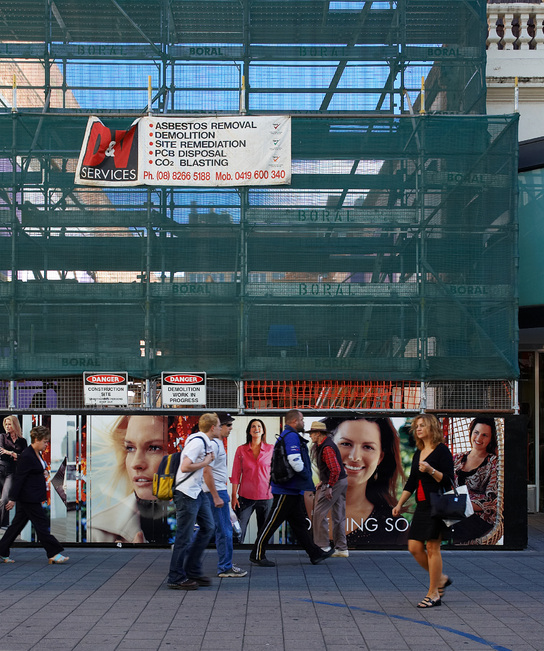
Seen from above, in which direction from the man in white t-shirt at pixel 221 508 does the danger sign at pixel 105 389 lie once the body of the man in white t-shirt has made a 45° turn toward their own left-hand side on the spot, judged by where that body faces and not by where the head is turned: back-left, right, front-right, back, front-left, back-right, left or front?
left

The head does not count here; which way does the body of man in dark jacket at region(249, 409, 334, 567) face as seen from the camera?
to the viewer's right

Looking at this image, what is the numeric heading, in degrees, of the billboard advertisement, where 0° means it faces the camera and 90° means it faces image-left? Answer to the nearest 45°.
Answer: approximately 0°

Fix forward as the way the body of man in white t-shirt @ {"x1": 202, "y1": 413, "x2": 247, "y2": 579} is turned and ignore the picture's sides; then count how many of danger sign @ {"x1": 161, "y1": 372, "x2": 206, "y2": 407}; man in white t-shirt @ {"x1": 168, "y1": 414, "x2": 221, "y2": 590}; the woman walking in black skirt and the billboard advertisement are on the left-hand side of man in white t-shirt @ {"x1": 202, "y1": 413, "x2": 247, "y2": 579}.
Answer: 2

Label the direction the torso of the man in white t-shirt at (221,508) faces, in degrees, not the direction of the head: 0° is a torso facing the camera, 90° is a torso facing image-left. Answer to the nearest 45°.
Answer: approximately 270°

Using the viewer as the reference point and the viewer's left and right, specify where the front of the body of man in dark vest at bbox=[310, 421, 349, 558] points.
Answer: facing to the left of the viewer

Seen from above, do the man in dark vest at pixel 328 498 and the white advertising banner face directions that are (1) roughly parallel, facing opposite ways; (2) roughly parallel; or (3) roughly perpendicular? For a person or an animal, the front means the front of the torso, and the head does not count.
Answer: roughly perpendicular
